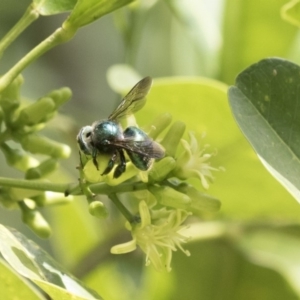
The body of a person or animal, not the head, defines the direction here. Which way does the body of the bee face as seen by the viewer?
to the viewer's left
